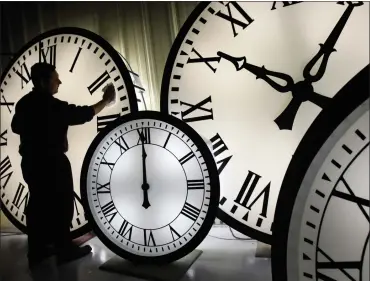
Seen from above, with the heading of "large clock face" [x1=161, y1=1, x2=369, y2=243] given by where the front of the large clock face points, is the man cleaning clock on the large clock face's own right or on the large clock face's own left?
on the large clock face's own right

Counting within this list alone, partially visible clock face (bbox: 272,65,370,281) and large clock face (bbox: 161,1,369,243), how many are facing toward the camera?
2

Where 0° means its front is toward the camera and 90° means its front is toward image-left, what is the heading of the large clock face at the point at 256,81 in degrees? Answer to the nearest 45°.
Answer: approximately 0°
